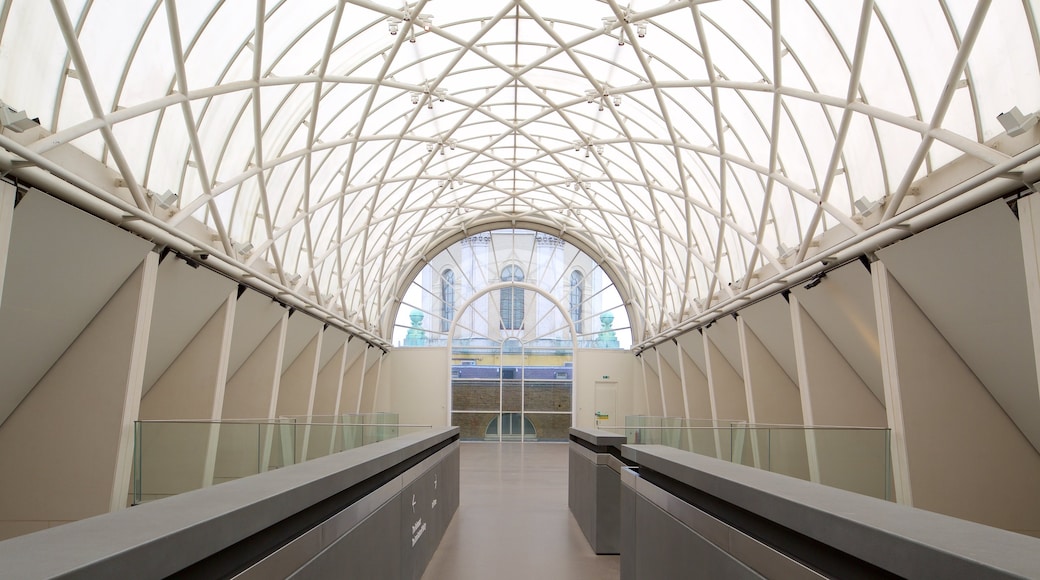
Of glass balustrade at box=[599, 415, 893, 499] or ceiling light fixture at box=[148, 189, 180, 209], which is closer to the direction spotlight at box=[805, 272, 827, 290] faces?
the ceiling light fixture

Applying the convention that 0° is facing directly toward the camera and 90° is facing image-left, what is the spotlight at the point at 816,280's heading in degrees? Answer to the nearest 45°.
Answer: approximately 90°

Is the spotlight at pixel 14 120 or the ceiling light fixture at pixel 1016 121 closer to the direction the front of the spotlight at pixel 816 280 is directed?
the spotlight

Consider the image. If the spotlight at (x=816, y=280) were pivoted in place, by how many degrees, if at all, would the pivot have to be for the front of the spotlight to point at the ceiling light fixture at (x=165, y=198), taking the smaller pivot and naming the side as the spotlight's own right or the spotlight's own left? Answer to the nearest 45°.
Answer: approximately 45° to the spotlight's own left

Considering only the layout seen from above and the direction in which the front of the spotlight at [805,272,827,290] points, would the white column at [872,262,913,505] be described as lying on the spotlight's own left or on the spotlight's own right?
on the spotlight's own left

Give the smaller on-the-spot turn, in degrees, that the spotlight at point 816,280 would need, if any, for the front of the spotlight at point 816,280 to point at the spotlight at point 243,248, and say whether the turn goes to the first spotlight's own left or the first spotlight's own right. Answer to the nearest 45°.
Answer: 0° — it already faces it

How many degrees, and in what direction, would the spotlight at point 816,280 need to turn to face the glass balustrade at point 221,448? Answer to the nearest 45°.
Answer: approximately 45° to its left

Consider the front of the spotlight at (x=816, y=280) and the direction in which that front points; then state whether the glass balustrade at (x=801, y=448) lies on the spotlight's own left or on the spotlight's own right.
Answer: on the spotlight's own left

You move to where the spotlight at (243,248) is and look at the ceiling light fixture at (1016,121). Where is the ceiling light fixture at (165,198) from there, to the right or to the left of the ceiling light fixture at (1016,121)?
right

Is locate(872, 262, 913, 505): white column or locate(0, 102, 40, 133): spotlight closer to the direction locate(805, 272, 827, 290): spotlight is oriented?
the spotlight
